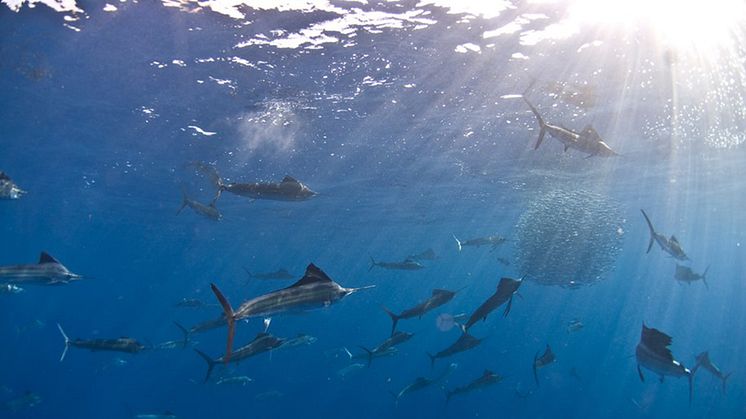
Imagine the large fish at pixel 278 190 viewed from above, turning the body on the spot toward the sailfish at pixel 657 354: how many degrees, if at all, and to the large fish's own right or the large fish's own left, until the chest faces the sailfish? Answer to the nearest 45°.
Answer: approximately 45° to the large fish's own right

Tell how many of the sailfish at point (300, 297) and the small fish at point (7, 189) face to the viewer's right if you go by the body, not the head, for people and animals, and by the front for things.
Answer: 2

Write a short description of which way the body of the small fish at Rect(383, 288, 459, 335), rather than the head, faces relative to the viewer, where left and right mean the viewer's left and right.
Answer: facing to the right of the viewer

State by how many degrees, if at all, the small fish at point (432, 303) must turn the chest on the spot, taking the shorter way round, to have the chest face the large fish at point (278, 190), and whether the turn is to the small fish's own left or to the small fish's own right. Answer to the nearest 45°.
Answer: approximately 180°

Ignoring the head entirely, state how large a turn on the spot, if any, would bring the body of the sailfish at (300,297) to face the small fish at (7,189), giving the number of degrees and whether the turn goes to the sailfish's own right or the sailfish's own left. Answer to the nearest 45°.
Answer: approximately 135° to the sailfish's own left

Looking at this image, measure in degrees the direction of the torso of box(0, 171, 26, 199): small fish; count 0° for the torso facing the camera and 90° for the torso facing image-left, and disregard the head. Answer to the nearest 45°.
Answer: approximately 270°

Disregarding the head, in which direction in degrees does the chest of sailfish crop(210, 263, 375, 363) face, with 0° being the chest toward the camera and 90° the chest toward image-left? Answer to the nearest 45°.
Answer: approximately 270°

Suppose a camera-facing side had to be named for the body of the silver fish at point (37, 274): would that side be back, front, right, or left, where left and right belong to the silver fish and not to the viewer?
right

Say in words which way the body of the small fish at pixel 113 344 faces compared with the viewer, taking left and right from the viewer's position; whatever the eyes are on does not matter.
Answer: facing to the right of the viewer

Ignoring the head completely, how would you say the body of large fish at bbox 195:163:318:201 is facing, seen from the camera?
to the viewer's right

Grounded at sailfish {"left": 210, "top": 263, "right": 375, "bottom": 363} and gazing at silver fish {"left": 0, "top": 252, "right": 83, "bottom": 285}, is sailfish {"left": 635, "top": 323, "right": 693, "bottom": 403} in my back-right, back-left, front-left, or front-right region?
back-right
